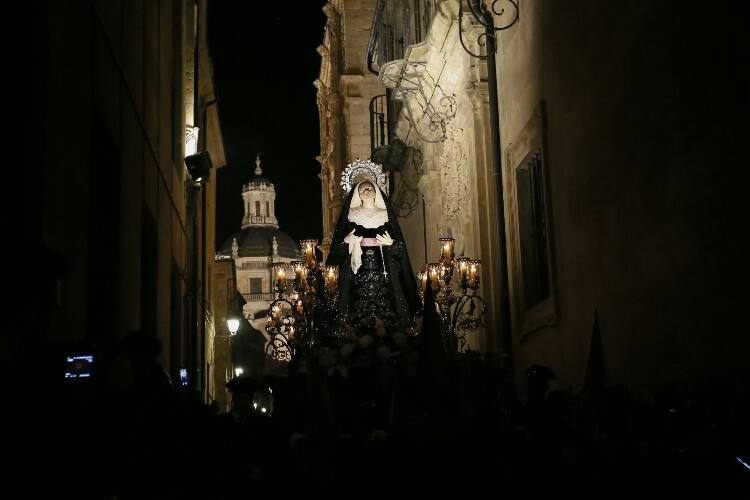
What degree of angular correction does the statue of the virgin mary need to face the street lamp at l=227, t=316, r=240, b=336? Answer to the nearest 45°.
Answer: approximately 180°

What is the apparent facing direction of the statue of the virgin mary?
toward the camera
